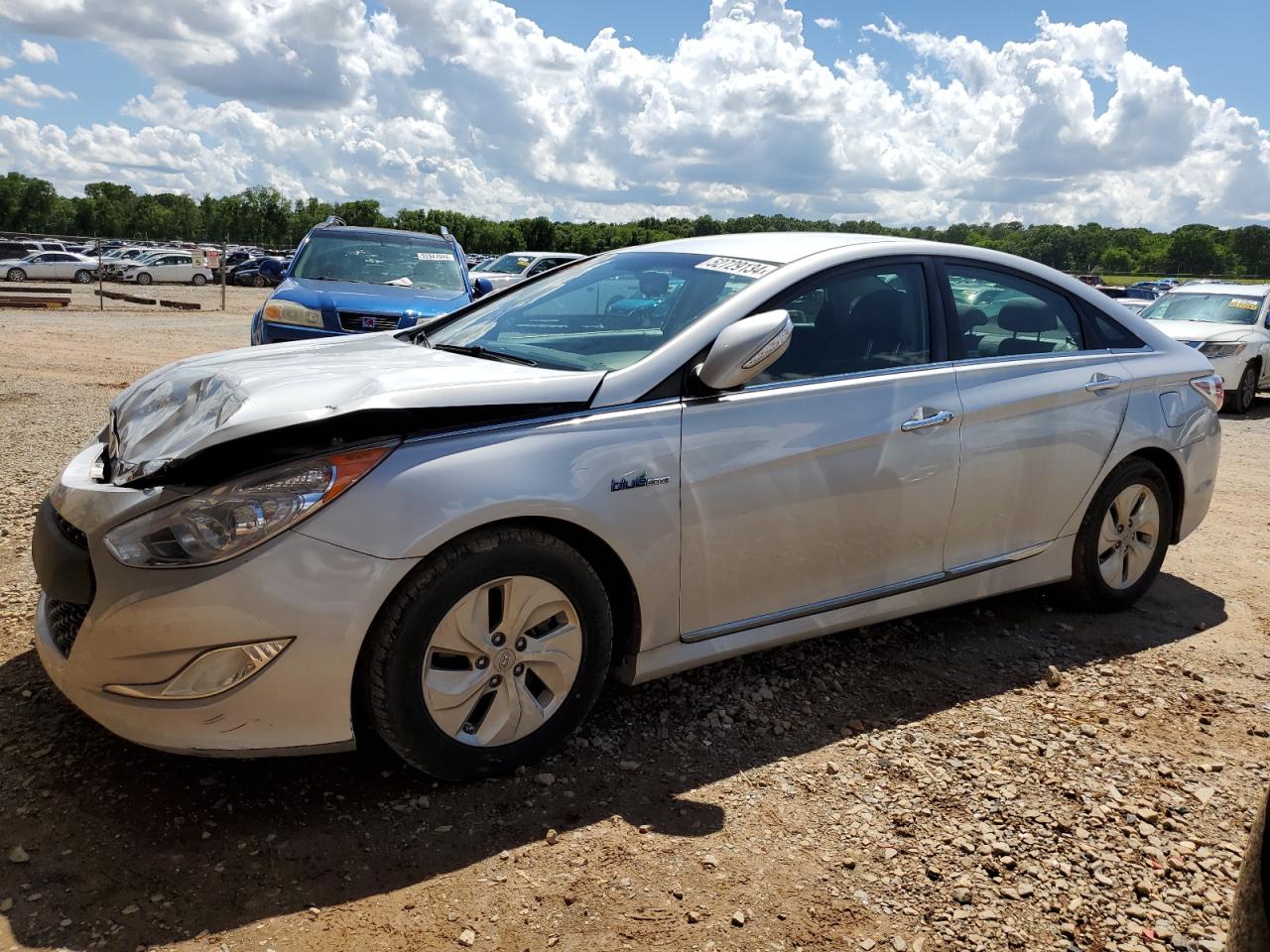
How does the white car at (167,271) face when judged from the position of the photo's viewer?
facing to the left of the viewer

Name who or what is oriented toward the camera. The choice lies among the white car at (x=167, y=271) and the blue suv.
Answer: the blue suv

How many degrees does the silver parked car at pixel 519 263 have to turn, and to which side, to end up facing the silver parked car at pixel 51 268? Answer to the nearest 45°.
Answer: approximately 90° to its right

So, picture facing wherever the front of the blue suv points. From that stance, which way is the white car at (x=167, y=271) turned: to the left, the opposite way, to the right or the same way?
to the right

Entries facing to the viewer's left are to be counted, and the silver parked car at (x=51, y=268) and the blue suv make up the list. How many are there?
1

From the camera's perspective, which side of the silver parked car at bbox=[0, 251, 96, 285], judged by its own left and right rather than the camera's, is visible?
left

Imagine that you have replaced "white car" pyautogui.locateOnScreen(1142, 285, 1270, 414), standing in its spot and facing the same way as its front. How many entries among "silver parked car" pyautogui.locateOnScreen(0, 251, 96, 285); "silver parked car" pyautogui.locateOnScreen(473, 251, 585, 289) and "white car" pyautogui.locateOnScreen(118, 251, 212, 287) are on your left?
0

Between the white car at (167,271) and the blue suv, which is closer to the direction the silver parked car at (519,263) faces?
the blue suv

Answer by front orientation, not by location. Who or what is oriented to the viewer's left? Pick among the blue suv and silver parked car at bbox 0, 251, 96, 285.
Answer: the silver parked car

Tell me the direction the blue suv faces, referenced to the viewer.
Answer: facing the viewer

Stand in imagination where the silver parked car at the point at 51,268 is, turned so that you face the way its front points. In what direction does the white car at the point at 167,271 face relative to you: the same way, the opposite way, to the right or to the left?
the same way

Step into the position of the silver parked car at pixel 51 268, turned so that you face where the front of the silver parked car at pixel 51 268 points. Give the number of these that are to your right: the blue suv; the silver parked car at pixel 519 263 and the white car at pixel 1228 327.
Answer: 0

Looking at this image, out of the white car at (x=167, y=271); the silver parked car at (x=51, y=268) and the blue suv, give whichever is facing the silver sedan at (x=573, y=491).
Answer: the blue suv

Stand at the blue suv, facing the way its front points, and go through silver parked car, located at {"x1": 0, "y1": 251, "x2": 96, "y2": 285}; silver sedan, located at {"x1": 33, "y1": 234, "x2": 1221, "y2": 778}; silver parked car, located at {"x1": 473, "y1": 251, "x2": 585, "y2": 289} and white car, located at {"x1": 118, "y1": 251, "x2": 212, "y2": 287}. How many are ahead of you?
1

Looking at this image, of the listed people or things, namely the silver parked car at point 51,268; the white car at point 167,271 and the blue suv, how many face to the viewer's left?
2

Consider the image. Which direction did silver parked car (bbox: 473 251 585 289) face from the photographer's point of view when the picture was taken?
facing the viewer and to the left of the viewer

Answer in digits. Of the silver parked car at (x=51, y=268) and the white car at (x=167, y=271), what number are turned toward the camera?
0

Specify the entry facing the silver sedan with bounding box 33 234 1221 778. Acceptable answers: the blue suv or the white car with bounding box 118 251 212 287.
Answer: the blue suv

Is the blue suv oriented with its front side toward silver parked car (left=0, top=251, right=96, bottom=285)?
no
